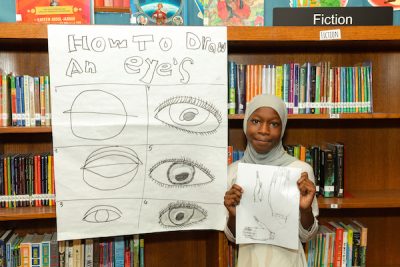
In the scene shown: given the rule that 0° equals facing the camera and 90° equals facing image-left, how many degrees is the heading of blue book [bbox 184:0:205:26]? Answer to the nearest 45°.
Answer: approximately 0°

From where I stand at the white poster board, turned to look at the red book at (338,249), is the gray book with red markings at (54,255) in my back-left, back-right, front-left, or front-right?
back-left

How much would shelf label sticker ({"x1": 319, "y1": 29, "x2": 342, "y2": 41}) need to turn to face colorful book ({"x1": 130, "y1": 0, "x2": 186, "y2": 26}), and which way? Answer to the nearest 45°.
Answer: approximately 90° to its right

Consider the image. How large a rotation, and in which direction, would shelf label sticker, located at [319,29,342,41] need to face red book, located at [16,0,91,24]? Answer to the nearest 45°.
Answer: approximately 90° to its right

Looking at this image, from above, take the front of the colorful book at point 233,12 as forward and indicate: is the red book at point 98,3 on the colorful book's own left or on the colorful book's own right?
on the colorful book's own right
